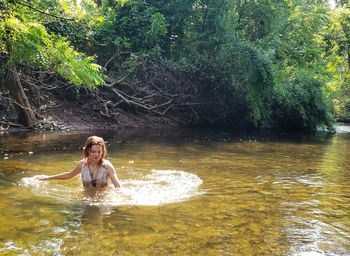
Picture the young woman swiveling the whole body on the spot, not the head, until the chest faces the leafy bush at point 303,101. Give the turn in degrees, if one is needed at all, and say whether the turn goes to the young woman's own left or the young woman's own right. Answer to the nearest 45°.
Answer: approximately 135° to the young woman's own left

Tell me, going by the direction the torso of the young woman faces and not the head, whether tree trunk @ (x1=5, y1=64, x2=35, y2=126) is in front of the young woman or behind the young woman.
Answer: behind

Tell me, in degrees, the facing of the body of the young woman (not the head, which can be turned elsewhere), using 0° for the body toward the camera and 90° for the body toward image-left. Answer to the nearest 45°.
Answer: approximately 0°
